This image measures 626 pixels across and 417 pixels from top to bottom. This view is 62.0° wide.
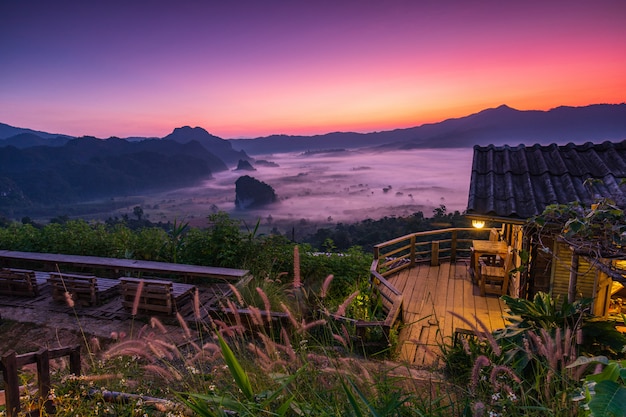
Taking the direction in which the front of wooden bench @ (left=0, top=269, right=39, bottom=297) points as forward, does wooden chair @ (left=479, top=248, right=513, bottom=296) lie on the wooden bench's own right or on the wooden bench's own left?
on the wooden bench's own right

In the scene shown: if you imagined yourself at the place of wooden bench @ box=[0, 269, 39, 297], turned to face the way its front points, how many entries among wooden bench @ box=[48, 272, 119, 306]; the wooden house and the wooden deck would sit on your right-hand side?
3

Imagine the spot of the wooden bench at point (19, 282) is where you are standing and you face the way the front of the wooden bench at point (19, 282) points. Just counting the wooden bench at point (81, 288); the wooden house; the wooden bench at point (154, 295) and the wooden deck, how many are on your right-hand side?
4

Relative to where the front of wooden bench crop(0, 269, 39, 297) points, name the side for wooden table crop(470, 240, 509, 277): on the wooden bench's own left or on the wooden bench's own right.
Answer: on the wooden bench's own right

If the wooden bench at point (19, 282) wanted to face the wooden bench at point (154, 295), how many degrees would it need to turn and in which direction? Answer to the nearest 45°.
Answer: approximately 90° to its right

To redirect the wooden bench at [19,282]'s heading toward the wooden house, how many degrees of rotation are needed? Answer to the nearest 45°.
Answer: approximately 90° to its right

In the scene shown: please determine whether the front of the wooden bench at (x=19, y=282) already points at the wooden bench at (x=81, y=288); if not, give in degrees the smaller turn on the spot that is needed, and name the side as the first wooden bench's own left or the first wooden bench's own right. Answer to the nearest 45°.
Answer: approximately 90° to the first wooden bench's own right

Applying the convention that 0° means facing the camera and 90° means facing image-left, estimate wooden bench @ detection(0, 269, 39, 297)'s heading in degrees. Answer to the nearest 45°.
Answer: approximately 225°

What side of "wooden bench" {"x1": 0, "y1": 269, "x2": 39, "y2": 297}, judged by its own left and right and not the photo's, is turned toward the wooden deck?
right
